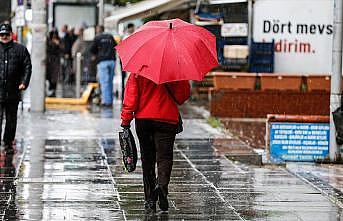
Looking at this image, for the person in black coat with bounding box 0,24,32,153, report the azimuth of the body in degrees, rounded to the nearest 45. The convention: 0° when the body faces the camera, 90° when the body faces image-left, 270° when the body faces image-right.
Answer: approximately 0°

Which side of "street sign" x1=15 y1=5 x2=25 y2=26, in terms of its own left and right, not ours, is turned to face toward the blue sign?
front

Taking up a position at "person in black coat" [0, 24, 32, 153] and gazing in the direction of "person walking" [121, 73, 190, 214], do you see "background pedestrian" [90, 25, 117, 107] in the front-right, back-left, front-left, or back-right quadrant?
back-left

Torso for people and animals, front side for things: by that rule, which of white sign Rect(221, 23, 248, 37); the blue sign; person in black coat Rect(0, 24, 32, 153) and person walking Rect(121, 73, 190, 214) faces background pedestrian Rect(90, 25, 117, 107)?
the person walking

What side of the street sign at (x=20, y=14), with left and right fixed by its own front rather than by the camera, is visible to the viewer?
front

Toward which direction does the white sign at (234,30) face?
toward the camera

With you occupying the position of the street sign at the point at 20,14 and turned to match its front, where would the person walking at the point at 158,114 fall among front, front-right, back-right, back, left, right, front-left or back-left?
front

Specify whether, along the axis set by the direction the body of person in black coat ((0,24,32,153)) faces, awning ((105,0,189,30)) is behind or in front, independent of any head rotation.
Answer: behind

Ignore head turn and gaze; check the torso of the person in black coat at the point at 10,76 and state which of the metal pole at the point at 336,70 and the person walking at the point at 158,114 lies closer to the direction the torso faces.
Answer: the person walking

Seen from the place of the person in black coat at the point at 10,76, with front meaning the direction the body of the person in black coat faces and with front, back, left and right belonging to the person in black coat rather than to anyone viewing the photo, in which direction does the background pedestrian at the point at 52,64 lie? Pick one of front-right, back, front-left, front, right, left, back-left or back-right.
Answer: back

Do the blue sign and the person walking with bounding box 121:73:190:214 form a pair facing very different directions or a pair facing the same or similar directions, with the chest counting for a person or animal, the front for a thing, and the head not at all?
very different directions
